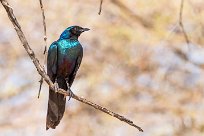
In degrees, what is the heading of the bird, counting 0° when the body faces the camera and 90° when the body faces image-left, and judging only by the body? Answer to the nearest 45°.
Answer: approximately 315°
